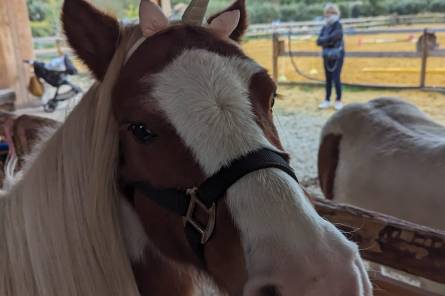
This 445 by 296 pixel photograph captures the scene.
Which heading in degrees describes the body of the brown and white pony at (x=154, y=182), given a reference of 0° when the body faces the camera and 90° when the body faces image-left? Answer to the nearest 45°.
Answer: approximately 315°

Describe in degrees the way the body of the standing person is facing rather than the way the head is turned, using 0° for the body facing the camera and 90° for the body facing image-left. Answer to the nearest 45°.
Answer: approximately 45°

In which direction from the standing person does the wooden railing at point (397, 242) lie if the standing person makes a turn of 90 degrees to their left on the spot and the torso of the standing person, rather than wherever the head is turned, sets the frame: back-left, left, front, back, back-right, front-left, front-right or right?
front-right

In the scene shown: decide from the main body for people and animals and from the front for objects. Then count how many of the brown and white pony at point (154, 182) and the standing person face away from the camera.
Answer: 0

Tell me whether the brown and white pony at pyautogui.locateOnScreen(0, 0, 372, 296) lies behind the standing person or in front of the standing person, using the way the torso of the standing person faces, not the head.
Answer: in front

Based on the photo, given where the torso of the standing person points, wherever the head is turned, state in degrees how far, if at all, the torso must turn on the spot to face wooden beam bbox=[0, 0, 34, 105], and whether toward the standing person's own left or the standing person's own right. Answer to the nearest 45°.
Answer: approximately 45° to the standing person's own right
